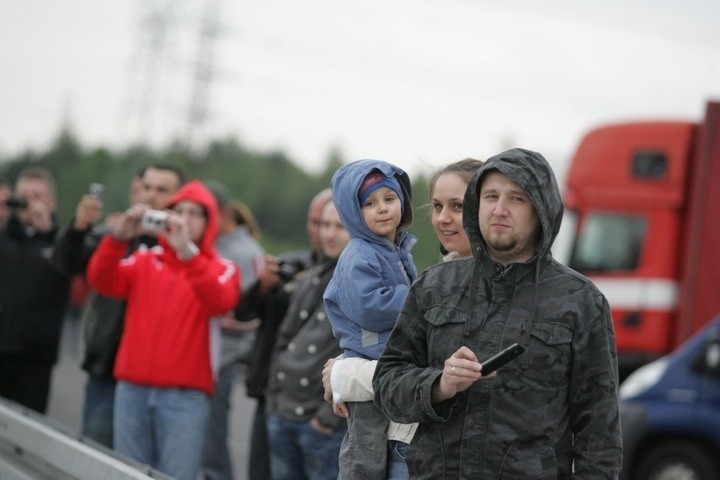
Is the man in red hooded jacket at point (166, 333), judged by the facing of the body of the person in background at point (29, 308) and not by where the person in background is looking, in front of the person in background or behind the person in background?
in front

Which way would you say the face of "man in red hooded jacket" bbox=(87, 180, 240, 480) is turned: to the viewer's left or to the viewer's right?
to the viewer's left

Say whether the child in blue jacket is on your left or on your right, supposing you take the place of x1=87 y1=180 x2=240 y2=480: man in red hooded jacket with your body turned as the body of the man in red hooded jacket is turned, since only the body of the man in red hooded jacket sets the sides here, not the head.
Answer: on your left

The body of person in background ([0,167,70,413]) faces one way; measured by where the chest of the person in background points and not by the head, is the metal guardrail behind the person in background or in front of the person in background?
in front

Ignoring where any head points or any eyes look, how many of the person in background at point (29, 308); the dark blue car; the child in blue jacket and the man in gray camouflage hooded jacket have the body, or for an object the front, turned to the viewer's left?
1

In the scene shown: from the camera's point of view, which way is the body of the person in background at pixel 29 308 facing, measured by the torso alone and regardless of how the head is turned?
toward the camera

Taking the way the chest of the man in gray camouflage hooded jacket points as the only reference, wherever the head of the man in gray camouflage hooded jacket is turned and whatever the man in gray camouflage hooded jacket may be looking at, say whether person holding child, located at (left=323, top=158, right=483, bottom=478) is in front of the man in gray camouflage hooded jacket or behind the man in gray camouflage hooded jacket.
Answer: behind
